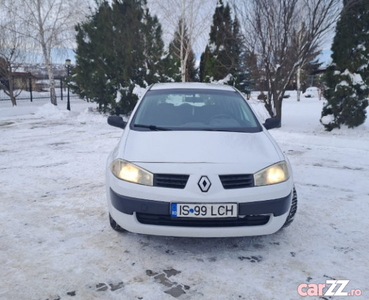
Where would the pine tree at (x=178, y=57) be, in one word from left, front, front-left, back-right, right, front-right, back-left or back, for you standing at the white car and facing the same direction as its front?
back

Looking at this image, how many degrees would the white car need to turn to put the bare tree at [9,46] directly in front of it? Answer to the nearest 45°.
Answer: approximately 135° to its right

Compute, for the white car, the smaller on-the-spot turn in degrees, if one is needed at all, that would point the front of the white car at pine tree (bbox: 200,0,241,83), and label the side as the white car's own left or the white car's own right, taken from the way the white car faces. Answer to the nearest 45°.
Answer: approximately 180°

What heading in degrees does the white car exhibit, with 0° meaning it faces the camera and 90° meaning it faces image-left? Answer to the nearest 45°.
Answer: approximately 0°

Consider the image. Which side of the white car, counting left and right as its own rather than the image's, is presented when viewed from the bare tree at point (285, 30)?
back

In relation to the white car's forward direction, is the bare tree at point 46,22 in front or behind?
behind

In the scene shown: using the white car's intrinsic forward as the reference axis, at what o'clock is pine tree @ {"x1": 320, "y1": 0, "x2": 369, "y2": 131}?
The pine tree is roughly at 7 o'clock from the white car.
